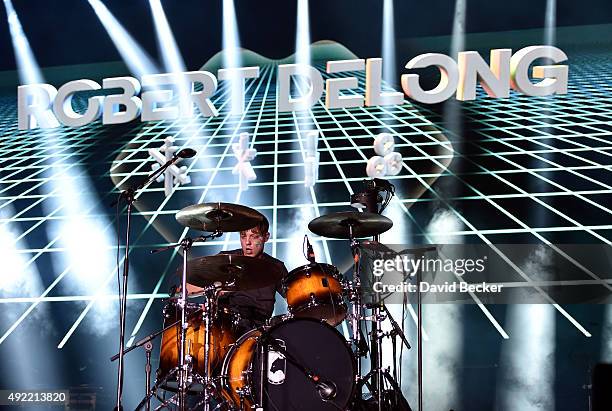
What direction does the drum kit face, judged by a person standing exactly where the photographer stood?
facing the viewer and to the right of the viewer

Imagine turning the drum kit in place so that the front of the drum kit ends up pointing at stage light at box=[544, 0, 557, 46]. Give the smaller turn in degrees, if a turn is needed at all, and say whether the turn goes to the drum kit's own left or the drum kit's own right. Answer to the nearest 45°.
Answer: approximately 90° to the drum kit's own left

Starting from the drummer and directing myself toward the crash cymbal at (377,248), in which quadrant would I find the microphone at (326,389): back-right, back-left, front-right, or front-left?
front-right
